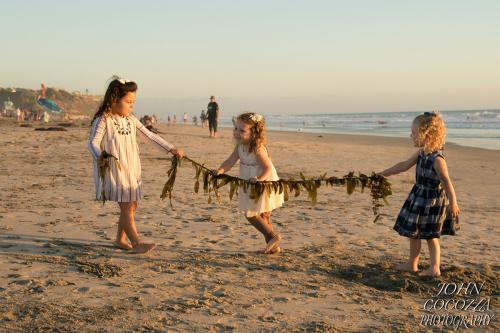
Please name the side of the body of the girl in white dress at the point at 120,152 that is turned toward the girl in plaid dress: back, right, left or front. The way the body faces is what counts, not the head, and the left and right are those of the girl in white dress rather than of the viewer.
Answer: front

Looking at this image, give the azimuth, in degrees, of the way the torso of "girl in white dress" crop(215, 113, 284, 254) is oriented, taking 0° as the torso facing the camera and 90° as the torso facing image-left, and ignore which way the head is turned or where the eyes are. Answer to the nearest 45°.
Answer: approximately 45°

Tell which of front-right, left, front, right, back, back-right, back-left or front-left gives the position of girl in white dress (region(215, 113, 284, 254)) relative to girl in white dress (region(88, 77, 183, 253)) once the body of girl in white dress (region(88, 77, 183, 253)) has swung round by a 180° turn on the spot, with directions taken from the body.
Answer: back-right

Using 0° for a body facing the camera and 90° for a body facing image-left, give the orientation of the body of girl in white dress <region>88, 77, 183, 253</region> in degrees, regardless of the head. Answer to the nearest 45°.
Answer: approximately 315°

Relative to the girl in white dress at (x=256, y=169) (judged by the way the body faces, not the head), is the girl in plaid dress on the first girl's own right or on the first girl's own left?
on the first girl's own left

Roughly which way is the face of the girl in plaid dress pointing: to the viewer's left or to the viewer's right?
to the viewer's left
